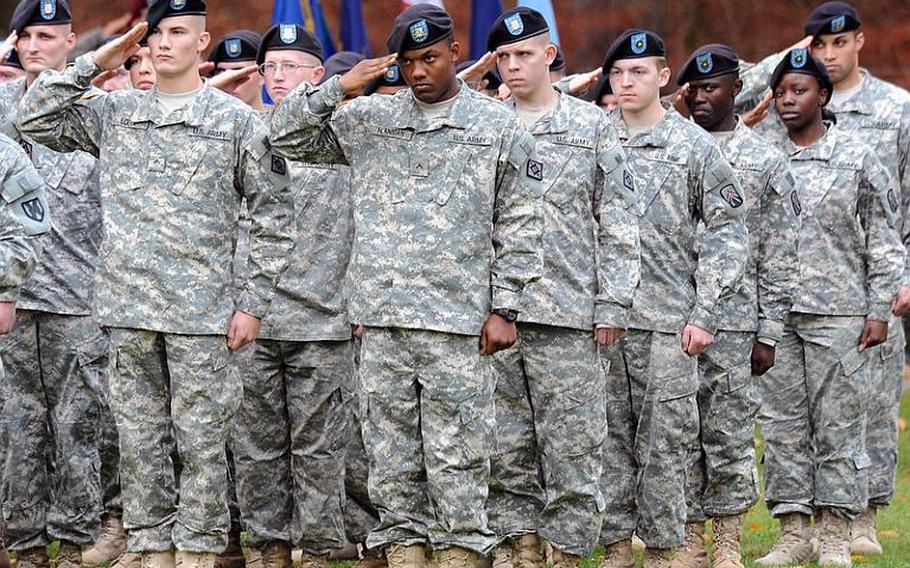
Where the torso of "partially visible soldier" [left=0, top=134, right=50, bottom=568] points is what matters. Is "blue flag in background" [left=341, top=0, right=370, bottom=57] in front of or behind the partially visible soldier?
behind

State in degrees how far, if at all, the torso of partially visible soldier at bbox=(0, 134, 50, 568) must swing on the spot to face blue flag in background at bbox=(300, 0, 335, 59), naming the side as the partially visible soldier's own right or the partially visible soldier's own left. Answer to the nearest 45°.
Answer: approximately 180°

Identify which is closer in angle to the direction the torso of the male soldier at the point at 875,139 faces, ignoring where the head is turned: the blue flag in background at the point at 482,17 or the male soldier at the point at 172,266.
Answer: the male soldier

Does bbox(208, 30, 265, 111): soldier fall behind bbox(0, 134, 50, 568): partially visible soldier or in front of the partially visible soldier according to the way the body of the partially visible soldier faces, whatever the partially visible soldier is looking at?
behind

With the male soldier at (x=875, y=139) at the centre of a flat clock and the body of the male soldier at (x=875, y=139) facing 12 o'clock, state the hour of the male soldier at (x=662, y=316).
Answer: the male soldier at (x=662, y=316) is roughly at 1 o'clock from the male soldier at (x=875, y=139).

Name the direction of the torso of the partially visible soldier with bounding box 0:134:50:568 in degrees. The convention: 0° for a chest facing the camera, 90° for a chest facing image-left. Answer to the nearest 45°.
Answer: approximately 45°

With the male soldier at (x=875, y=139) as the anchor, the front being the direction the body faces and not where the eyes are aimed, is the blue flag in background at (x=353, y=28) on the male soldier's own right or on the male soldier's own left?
on the male soldier's own right

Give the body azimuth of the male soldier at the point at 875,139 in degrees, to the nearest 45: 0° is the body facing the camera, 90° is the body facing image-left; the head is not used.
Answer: approximately 0°
